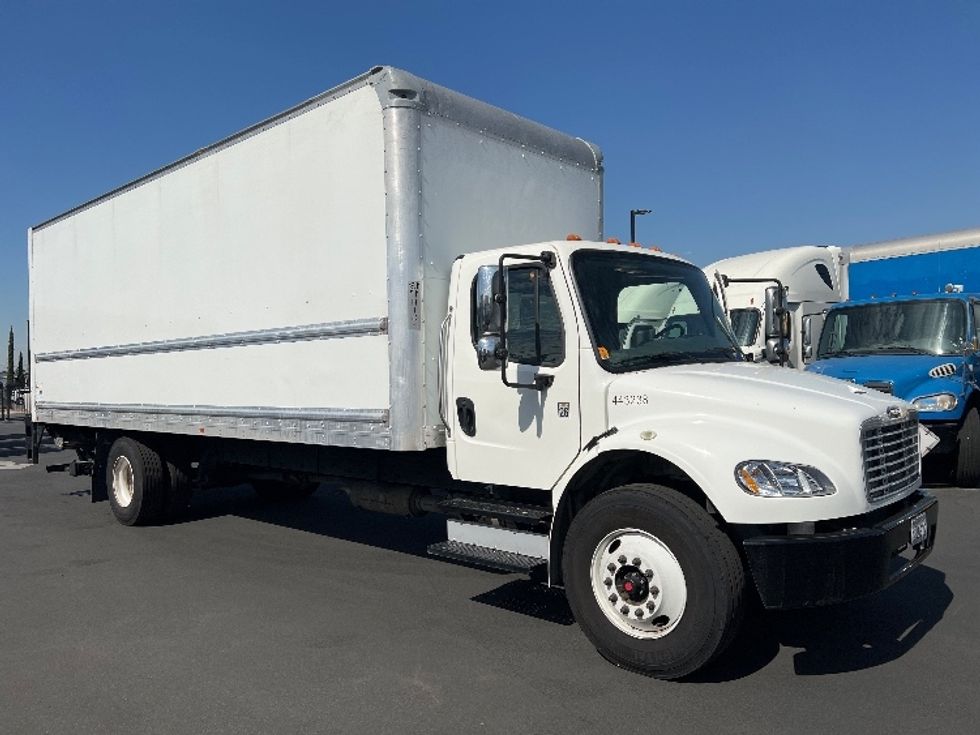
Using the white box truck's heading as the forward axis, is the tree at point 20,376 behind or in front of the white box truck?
behind

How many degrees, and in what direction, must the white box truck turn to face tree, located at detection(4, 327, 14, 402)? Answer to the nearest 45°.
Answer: approximately 180°

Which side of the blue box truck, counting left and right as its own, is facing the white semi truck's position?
right

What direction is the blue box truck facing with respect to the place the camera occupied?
facing the viewer and to the left of the viewer

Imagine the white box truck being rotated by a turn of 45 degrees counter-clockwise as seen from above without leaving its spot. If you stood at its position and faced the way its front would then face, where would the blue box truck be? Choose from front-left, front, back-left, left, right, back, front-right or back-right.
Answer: front-left
